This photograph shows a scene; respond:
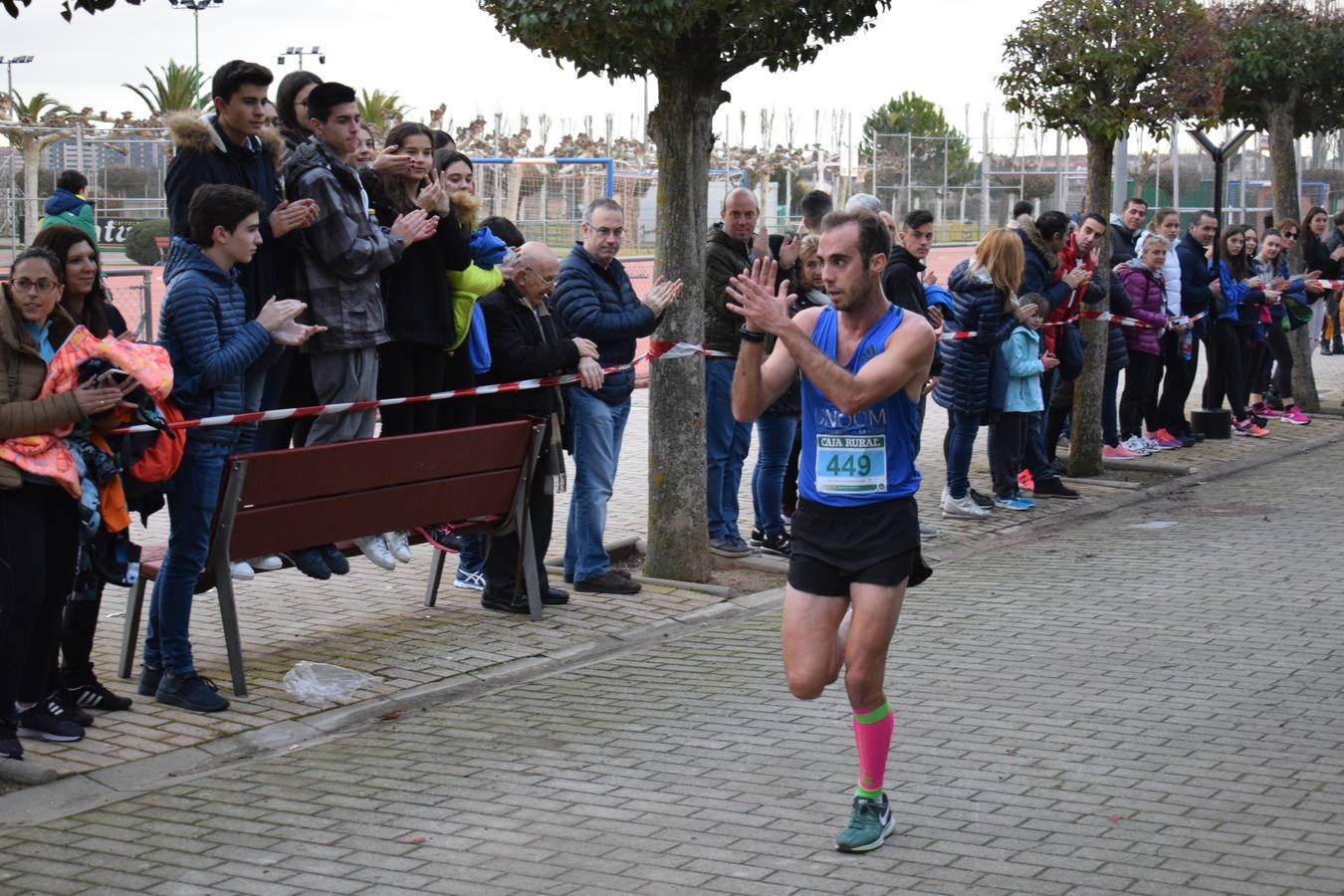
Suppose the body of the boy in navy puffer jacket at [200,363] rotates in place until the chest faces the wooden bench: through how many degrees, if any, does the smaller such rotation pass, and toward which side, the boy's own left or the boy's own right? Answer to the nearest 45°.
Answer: approximately 45° to the boy's own left

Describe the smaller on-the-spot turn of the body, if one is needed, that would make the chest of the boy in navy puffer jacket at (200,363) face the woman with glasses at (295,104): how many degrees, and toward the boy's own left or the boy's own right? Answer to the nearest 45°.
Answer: approximately 90° to the boy's own left

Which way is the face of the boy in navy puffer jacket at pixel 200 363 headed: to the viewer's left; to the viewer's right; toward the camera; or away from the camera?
to the viewer's right

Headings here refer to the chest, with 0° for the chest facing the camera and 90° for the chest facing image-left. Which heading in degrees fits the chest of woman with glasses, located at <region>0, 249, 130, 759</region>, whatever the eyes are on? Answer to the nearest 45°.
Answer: approximately 315°

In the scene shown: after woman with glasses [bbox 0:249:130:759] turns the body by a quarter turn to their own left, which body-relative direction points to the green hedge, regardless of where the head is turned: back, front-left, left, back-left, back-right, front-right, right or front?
front-left

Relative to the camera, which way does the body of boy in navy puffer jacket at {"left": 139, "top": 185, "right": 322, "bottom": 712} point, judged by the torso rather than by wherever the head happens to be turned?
to the viewer's right

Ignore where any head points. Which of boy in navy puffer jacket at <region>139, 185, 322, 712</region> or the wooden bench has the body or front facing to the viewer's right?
the boy in navy puffer jacket

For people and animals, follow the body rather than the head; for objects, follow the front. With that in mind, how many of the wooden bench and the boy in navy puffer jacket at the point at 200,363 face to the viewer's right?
1
